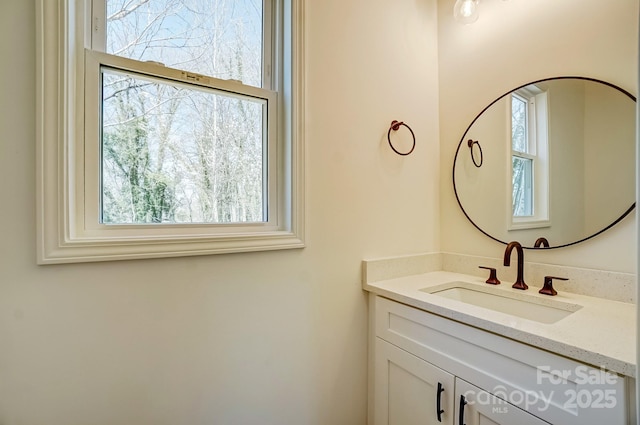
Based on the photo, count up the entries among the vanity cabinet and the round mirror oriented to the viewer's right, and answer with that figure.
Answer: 0

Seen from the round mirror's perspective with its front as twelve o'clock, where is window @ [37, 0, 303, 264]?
The window is roughly at 12 o'clock from the round mirror.

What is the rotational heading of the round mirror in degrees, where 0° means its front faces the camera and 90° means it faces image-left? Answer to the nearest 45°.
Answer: approximately 45°

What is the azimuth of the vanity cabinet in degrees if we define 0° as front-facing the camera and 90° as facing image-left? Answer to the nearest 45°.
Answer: approximately 45°
